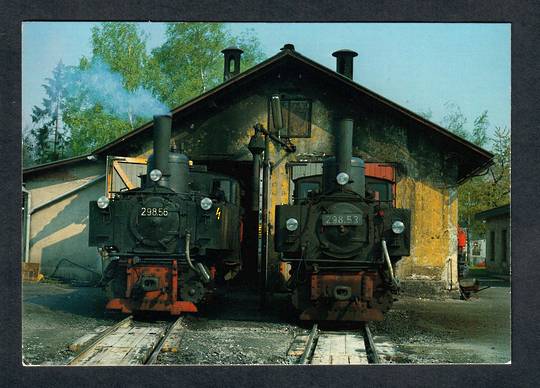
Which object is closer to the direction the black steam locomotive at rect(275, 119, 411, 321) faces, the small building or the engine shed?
the small building

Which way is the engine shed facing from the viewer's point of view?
toward the camera

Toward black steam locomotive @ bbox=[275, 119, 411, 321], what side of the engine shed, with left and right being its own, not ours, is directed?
front

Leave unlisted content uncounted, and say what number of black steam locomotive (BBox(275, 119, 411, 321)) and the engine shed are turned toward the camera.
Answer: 2

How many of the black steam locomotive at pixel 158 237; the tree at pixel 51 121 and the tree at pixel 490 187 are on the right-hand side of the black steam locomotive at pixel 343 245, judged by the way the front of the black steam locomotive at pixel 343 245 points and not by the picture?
2

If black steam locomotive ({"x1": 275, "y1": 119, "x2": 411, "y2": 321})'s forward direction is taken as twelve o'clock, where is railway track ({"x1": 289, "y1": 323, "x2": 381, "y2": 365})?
The railway track is roughly at 12 o'clock from the black steam locomotive.

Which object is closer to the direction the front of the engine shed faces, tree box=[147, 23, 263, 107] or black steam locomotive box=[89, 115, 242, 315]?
the black steam locomotive

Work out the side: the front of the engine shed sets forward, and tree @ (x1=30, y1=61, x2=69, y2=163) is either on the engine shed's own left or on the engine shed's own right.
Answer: on the engine shed's own right

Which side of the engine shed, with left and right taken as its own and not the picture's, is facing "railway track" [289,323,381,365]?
front

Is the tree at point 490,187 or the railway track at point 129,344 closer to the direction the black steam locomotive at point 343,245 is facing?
the railway track

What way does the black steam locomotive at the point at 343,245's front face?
toward the camera
